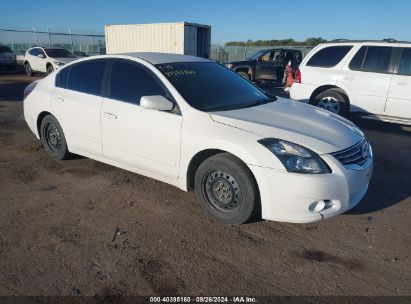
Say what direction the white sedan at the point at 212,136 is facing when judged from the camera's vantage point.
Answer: facing the viewer and to the right of the viewer

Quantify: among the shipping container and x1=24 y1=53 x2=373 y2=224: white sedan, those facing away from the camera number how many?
0

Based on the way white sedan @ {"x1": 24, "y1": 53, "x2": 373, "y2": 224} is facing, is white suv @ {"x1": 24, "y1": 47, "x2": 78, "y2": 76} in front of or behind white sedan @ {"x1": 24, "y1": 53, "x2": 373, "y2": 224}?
behind

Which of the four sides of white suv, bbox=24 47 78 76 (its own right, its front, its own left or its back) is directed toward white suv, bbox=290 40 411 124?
front

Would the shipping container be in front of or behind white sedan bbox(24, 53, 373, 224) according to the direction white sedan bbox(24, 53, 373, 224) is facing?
behind

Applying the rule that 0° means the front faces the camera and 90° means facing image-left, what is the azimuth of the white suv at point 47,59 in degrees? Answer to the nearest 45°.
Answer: approximately 315°

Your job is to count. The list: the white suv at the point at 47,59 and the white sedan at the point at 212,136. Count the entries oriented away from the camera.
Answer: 0

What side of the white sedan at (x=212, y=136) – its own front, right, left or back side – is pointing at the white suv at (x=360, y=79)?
left

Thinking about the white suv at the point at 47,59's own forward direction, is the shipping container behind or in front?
in front

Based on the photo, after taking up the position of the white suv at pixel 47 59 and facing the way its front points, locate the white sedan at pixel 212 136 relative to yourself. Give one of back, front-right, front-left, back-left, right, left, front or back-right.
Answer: front-right
